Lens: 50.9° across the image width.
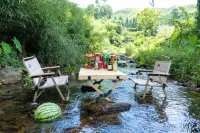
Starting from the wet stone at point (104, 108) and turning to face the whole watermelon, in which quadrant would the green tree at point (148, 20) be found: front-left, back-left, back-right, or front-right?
back-right

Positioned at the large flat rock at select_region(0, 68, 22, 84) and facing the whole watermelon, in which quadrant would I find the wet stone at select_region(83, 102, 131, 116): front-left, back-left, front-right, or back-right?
front-left

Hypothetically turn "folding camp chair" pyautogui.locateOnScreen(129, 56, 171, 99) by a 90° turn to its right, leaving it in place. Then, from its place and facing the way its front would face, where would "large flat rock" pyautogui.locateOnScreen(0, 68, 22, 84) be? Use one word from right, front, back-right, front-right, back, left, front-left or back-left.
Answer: front-left

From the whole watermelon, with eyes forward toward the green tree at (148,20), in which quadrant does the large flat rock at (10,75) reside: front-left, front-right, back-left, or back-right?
front-left

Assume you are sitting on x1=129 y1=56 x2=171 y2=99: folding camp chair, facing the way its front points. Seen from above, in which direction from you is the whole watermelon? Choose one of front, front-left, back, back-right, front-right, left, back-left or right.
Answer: front

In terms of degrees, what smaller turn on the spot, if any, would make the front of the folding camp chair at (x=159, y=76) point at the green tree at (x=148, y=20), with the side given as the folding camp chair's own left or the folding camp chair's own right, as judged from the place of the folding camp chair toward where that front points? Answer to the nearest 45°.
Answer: approximately 135° to the folding camp chair's own right

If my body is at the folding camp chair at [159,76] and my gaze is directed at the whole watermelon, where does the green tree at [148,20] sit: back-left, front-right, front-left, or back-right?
back-right

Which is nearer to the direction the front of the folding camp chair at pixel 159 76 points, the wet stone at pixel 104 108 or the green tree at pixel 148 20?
the wet stone

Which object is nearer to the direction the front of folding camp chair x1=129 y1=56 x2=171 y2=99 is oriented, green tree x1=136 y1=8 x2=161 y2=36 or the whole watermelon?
the whole watermelon

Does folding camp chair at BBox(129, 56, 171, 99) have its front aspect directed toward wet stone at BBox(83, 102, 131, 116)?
yes

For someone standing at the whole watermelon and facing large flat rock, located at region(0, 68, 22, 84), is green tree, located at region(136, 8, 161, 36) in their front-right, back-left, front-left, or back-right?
front-right

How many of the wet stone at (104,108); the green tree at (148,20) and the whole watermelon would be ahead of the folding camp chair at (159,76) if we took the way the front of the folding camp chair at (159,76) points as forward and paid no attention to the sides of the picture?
2
